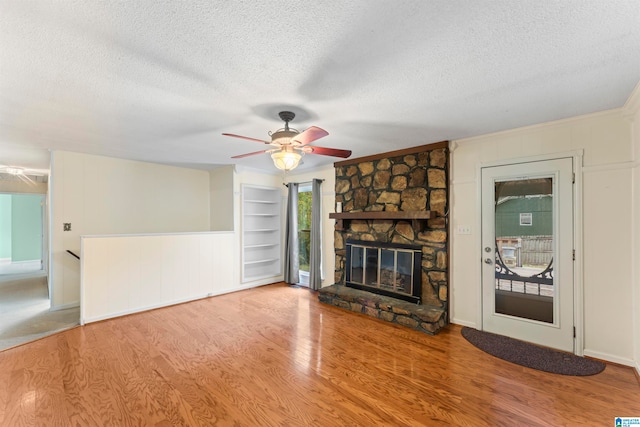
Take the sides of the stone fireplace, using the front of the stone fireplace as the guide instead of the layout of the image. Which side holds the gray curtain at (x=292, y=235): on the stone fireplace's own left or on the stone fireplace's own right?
on the stone fireplace's own right

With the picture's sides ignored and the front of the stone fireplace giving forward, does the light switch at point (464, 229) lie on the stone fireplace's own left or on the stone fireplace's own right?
on the stone fireplace's own left

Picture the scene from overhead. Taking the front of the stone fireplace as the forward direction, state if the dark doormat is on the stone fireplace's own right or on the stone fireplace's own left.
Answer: on the stone fireplace's own left

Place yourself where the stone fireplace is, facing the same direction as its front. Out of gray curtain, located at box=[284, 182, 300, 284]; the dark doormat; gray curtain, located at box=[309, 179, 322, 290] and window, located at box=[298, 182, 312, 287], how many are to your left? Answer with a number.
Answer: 1

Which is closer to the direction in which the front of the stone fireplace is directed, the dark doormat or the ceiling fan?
the ceiling fan

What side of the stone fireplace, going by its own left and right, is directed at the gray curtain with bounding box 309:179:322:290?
right

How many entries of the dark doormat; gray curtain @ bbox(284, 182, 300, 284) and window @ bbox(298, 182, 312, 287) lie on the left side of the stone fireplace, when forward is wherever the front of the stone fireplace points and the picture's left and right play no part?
1

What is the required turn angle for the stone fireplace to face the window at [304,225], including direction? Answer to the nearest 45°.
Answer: approximately 90° to its right

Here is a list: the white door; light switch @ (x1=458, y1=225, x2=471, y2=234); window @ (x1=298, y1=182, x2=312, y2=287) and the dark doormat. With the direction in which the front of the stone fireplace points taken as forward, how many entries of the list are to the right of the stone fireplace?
1

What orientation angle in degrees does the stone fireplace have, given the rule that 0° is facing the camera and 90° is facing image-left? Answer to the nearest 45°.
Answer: approximately 45°

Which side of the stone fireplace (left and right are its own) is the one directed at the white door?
left
